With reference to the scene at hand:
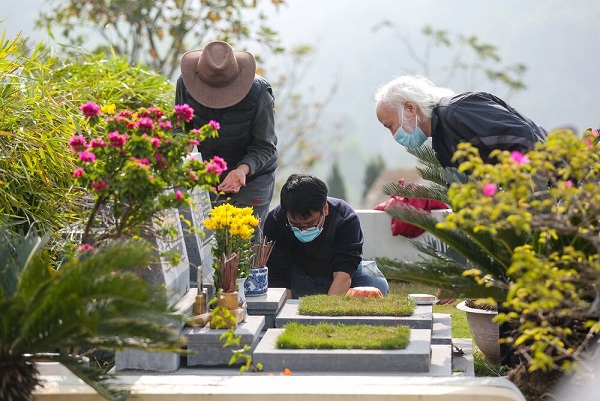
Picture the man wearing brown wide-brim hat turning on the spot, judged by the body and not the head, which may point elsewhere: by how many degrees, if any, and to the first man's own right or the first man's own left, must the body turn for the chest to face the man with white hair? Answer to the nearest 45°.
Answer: approximately 45° to the first man's own left

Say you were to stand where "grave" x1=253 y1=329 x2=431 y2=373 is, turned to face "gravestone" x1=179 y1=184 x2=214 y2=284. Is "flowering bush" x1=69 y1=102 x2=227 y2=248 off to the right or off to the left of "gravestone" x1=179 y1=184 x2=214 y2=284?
left

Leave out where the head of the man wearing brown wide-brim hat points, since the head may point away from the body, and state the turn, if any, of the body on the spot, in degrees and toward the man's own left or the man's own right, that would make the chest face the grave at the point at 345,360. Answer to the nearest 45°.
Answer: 0° — they already face it

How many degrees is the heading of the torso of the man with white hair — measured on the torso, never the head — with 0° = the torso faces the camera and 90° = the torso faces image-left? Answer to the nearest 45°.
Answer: approximately 90°

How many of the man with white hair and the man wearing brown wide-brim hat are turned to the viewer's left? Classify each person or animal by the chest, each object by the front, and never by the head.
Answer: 1

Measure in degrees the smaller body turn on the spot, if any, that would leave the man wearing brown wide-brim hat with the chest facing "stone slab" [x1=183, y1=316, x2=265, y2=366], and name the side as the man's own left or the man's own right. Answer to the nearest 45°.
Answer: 0° — they already face it

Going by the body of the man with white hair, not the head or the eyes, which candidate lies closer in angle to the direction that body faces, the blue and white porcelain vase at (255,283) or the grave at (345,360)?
the blue and white porcelain vase

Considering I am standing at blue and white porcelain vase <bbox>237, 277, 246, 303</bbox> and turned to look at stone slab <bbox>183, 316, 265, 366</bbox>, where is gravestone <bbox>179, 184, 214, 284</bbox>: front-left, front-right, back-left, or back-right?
back-right

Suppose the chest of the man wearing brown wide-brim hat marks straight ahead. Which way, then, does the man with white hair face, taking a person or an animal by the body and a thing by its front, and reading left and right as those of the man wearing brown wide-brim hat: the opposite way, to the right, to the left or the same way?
to the right
